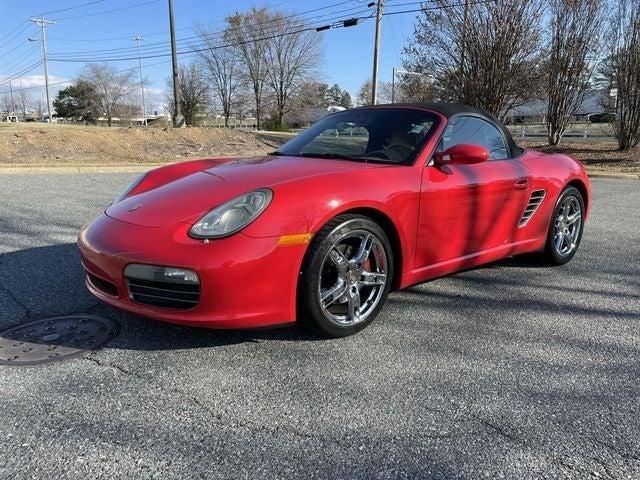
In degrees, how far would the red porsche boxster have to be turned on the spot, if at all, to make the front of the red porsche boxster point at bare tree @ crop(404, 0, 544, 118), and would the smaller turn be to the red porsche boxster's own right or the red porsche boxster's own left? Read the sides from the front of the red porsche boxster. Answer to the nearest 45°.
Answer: approximately 135° to the red porsche boxster's own right

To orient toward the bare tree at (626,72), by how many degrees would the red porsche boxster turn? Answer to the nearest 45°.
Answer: approximately 180°

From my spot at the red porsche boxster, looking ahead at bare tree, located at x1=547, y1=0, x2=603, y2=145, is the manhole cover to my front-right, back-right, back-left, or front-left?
back-left

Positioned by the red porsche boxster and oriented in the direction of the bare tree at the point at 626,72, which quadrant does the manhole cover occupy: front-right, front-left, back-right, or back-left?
back-left

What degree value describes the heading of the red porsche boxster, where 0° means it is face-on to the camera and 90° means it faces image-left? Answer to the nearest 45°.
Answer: approximately 45°

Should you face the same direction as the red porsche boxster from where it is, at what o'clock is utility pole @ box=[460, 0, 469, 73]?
The utility pole is roughly at 5 o'clock from the red porsche boxster.

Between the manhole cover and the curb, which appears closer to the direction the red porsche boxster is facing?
the manhole cover

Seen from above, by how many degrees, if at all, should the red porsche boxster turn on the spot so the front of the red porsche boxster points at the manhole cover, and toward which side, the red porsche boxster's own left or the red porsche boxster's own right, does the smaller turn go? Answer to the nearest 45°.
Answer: approximately 45° to the red porsche boxster's own right

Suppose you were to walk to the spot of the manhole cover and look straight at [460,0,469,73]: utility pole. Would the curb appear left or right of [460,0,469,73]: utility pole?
left

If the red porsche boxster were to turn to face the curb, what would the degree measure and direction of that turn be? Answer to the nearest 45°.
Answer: approximately 90° to its right

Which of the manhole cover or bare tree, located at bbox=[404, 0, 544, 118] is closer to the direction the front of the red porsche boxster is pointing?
the manhole cover
